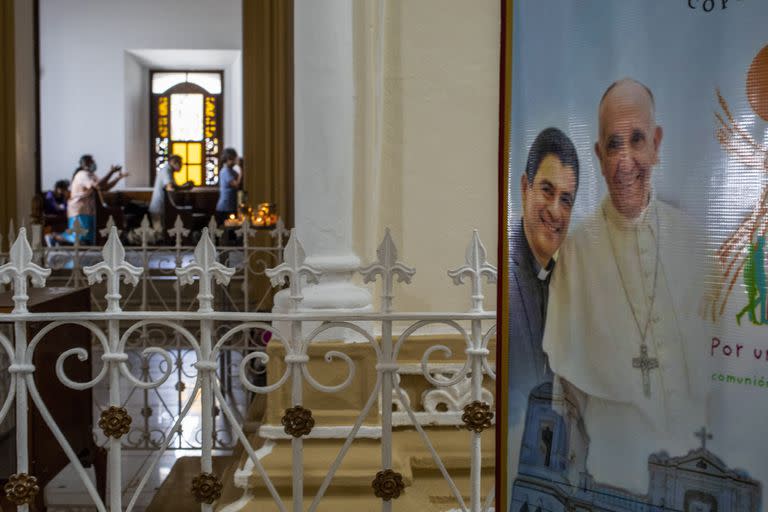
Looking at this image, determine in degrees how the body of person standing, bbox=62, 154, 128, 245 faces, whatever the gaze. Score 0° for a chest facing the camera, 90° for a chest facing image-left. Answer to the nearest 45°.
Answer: approximately 270°

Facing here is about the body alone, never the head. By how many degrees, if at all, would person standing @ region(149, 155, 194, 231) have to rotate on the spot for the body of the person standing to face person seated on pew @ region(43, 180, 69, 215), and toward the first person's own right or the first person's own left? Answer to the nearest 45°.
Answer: approximately 135° to the first person's own left

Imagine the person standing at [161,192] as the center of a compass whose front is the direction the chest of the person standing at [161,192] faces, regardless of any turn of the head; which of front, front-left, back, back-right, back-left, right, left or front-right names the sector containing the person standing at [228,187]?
front-right

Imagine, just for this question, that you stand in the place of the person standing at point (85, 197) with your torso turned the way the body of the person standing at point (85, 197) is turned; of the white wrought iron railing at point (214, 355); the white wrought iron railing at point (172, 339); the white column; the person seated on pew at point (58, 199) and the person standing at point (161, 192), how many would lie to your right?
3

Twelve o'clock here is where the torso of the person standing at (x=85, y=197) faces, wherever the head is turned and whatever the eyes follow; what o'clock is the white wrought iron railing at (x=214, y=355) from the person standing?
The white wrought iron railing is roughly at 3 o'clock from the person standing.

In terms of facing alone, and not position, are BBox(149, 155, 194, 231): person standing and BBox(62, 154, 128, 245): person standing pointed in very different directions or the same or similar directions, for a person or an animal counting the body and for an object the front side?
same or similar directions

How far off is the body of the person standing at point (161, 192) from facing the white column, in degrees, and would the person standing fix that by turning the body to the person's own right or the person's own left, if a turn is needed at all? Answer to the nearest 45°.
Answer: approximately 90° to the person's own right

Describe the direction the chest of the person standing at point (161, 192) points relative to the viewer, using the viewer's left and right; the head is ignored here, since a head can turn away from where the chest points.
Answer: facing to the right of the viewer

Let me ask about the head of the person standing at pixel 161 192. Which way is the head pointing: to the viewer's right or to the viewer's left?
to the viewer's right

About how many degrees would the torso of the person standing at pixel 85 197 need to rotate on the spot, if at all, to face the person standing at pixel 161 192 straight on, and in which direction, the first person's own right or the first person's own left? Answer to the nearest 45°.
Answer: approximately 45° to the first person's own left
